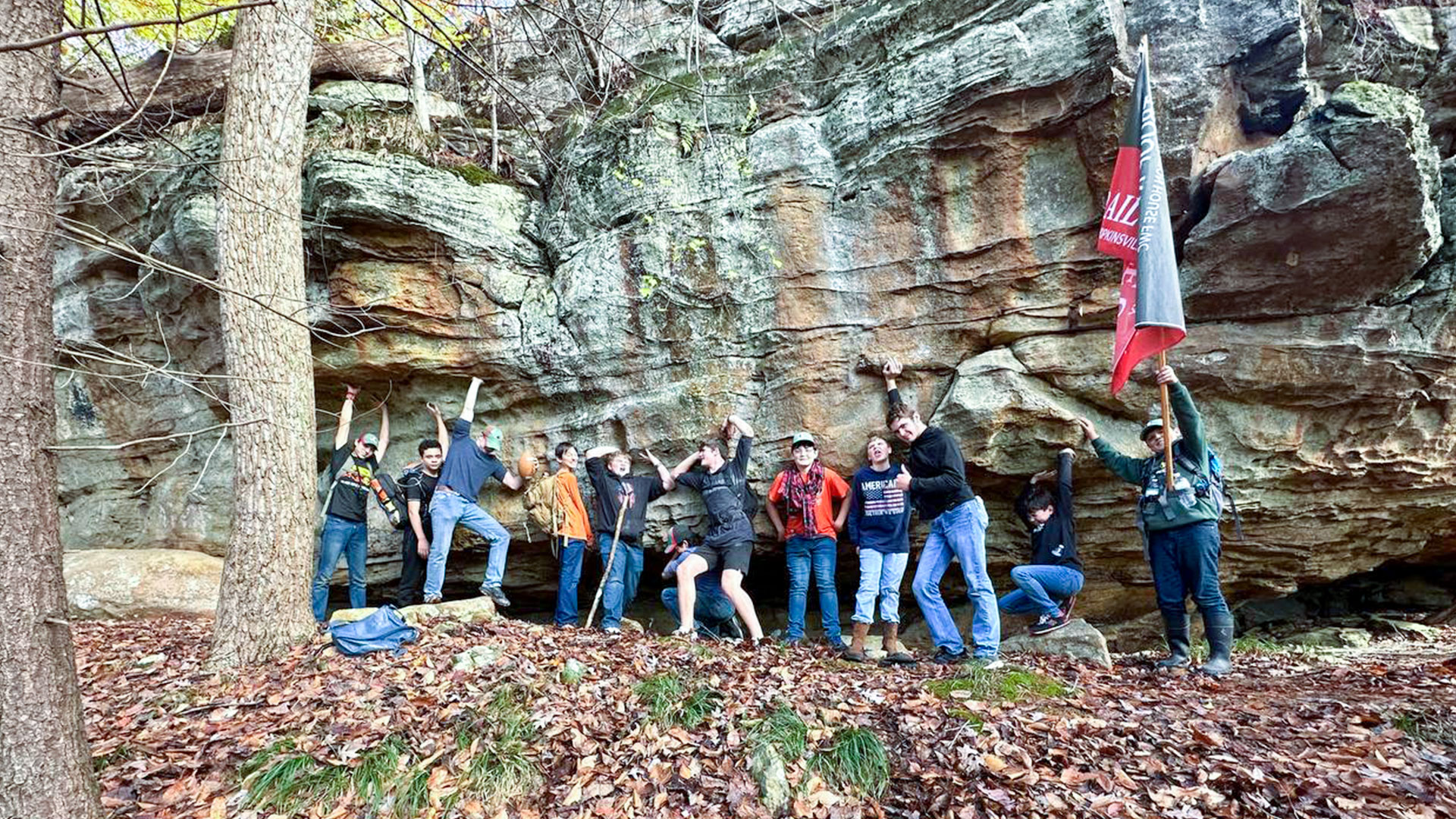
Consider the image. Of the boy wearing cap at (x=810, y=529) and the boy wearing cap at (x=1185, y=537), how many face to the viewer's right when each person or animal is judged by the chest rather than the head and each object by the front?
0

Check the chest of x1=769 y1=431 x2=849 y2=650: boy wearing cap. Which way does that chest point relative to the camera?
toward the camera

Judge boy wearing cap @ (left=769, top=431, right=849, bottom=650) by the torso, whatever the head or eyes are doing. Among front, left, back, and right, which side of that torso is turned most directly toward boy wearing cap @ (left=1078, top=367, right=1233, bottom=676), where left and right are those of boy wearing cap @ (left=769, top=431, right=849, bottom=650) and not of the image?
left

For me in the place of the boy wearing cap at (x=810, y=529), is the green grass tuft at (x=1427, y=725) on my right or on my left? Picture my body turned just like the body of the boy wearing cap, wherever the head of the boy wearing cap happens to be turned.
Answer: on my left

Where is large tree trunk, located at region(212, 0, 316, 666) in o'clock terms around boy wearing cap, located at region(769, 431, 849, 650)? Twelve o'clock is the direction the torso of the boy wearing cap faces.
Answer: The large tree trunk is roughly at 2 o'clock from the boy wearing cap.

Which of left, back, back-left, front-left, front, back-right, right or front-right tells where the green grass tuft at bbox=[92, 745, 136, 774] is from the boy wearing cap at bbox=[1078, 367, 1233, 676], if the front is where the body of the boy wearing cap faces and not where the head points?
front

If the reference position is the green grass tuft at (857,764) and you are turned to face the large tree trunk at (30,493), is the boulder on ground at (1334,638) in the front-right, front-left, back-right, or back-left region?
back-right

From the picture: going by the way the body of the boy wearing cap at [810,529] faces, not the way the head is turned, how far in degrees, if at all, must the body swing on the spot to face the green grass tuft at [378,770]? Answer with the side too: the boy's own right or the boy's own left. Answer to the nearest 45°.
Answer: approximately 45° to the boy's own right

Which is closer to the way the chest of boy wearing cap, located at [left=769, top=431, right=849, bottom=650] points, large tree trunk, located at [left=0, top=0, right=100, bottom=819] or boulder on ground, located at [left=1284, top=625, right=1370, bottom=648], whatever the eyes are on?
the large tree trunk

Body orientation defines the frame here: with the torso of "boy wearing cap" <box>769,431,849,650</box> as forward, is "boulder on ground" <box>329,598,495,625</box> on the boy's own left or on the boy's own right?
on the boy's own right

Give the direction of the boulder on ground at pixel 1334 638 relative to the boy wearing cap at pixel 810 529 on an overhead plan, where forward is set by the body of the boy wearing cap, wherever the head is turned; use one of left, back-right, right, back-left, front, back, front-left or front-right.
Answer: left

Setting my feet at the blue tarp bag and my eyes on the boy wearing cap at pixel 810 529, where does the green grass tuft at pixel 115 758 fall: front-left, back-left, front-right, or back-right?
back-right
